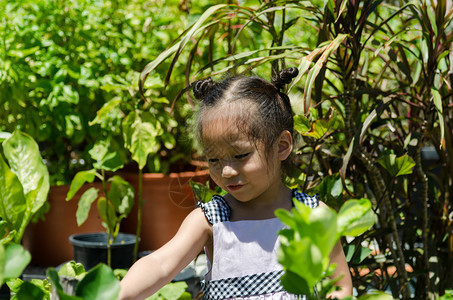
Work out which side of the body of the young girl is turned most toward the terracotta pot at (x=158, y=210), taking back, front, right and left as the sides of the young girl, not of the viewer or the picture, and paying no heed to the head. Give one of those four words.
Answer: back

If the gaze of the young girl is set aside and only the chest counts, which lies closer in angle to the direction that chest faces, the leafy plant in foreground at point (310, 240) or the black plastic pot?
the leafy plant in foreground

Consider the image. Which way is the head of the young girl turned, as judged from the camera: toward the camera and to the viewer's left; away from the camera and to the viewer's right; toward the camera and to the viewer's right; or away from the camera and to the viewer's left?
toward the camera and to the viewer's left

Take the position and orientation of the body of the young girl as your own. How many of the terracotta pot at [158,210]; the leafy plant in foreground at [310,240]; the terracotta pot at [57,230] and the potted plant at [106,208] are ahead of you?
1

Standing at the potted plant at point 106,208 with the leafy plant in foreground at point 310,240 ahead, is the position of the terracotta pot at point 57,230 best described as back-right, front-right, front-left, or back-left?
back-right

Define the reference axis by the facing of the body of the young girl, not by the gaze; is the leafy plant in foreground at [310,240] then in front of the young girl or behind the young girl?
in front

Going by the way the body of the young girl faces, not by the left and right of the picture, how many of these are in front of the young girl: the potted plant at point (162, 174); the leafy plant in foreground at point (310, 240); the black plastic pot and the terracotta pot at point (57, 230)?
1

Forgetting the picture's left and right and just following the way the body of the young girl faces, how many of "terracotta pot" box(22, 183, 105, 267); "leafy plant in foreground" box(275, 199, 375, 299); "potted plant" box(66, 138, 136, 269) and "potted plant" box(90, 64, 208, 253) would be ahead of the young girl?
1

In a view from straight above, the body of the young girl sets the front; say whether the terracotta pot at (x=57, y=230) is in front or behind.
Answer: behind

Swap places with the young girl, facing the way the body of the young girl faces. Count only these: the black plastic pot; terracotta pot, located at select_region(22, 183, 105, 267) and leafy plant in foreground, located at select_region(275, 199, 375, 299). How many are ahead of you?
1

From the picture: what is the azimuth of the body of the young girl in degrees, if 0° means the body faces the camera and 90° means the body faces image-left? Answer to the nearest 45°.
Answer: approximately 0°

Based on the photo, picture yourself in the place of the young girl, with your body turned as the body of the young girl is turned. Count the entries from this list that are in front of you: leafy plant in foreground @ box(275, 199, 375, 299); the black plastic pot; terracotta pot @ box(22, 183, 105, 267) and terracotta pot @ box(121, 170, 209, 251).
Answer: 1

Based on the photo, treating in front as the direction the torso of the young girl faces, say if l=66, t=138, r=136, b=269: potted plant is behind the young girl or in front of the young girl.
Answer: behind

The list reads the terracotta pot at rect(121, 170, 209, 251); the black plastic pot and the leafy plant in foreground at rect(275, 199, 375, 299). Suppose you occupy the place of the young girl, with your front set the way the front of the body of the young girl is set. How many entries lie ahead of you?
1

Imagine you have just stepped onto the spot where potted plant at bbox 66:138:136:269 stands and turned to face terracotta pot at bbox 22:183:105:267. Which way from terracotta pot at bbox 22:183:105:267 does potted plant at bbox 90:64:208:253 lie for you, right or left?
right
